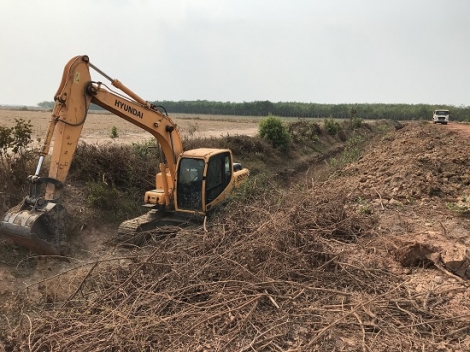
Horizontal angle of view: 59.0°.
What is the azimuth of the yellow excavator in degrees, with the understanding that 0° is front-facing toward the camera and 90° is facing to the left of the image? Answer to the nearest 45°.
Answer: approximately 45°

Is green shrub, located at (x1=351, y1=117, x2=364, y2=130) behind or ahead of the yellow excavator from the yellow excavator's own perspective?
behind

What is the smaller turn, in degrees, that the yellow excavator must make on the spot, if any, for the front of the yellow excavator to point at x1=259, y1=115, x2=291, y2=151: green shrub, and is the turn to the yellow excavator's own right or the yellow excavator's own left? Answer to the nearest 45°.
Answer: approximately 180°

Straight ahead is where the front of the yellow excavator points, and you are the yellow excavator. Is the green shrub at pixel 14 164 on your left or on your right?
on your right
